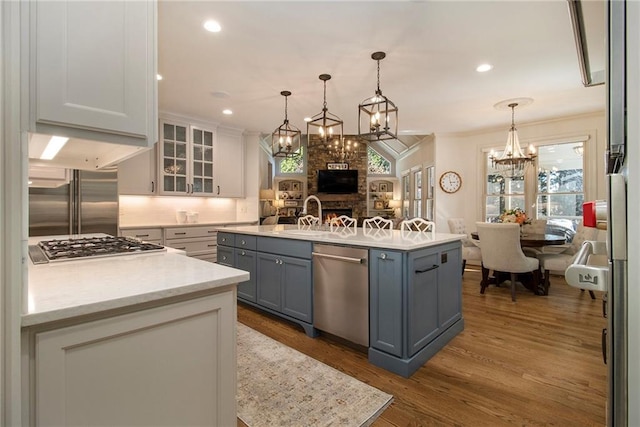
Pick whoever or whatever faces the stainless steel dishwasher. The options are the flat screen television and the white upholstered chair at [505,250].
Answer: the flat screen television

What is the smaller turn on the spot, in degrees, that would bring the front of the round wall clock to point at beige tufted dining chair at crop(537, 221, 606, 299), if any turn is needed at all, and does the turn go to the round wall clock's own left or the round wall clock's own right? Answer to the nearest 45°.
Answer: approximately 45° to the round wall clock's own left

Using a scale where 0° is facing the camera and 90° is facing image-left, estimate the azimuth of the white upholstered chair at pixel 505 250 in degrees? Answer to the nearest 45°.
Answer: approximately 225°

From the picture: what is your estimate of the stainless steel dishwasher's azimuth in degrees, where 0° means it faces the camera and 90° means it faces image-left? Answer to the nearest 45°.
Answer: approximately 45°

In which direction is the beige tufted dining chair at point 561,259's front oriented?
to the viewer's left

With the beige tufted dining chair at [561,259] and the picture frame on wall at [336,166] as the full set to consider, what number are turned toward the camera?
1

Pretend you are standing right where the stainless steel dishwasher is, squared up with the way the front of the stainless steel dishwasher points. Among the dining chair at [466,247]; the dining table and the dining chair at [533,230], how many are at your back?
3

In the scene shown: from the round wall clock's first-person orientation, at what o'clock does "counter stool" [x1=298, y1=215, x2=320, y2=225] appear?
The counter stool is roughly at 1 o'clock from the round wall clock.
